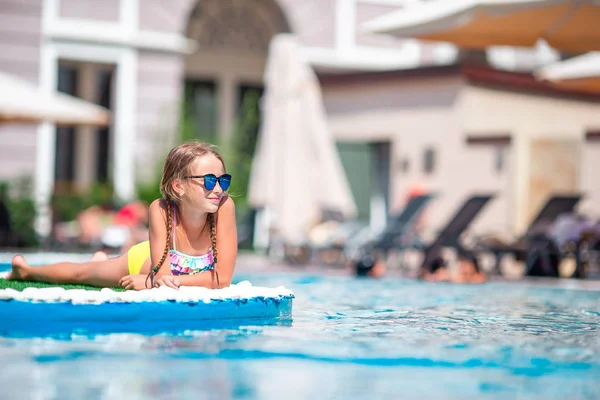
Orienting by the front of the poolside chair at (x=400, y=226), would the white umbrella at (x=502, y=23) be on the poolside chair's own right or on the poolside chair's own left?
on the poolside chair's own left

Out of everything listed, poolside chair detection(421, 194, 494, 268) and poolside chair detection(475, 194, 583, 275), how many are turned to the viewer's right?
0

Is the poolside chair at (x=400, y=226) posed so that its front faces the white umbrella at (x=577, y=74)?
no

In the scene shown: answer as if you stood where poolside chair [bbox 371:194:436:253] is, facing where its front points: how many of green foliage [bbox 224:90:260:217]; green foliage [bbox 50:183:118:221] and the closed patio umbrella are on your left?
0

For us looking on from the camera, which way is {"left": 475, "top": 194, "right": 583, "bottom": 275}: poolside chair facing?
facing the viewer and to the left of the viewer

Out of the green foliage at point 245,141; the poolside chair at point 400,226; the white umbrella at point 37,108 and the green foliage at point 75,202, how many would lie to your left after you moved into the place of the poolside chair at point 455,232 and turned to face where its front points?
0

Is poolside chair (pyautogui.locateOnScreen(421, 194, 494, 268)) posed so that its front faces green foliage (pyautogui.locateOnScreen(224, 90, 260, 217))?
no

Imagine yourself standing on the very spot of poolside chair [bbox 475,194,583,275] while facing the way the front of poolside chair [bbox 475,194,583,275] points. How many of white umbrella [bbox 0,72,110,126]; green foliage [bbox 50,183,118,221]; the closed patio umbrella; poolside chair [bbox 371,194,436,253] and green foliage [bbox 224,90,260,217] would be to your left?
0

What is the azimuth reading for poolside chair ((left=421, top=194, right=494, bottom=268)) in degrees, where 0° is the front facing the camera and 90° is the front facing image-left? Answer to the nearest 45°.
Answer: approximately 45°

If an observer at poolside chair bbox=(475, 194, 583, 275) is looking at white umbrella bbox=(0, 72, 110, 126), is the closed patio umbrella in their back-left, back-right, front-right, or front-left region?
front-right

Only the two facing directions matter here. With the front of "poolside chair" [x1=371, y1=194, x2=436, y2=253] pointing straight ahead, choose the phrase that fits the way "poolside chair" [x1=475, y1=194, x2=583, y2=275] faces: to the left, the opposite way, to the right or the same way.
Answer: the same way

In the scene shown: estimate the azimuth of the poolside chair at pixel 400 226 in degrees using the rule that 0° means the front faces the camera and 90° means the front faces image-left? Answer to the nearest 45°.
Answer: approximately 45°

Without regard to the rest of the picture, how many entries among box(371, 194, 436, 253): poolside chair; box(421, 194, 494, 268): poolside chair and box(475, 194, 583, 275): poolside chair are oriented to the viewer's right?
0

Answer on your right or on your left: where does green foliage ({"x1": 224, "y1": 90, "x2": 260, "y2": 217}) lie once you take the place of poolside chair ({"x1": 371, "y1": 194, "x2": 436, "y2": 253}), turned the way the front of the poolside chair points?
on your right

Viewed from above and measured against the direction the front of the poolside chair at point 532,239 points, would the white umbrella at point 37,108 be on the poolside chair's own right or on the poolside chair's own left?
on the poolside chair's own right
